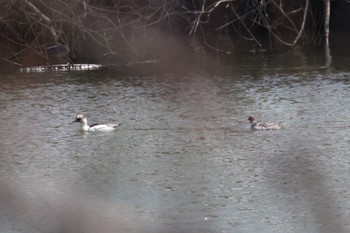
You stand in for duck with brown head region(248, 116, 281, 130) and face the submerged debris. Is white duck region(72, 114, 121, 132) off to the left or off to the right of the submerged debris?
left

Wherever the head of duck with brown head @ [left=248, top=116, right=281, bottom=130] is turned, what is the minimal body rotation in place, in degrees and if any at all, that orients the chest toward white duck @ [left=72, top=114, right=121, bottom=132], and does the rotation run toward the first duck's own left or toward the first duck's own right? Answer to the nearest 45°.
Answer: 0° — it already faces it

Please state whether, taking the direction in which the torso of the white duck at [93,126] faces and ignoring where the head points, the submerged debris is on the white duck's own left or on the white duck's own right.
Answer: on the white duck's own right

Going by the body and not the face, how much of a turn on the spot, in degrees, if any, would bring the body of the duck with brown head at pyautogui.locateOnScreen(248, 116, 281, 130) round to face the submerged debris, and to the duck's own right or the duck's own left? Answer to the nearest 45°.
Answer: approximately 45° to the duck's own right

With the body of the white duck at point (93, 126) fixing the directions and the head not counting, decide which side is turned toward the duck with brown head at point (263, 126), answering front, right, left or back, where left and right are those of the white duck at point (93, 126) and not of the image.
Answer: back

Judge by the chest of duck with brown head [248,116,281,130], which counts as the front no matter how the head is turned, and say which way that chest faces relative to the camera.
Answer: to the viewer's left

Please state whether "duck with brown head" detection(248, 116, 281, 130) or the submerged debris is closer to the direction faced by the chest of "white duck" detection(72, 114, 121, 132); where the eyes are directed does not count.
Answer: the submerged debris

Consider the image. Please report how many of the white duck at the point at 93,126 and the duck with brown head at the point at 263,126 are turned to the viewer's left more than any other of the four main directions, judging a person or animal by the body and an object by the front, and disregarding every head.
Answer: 2

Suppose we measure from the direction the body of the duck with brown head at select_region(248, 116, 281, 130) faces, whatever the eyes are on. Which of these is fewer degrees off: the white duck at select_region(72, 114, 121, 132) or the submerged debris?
the white duck

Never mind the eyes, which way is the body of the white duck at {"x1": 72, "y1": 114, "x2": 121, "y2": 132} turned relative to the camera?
to the viewer's left
